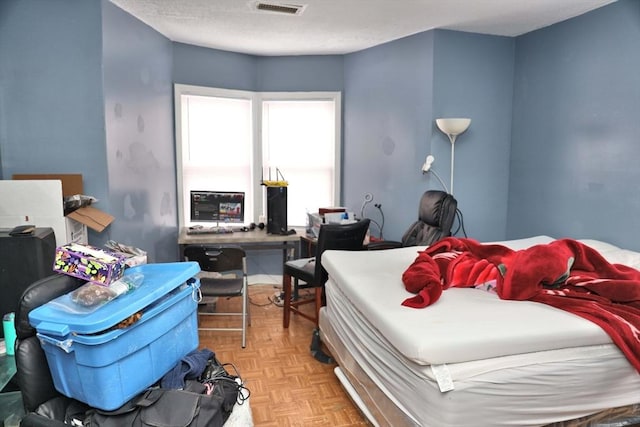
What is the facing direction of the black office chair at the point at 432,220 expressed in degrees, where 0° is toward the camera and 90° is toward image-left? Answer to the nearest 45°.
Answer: approximately 45°

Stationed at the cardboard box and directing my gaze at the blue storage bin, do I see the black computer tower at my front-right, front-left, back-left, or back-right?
back-left

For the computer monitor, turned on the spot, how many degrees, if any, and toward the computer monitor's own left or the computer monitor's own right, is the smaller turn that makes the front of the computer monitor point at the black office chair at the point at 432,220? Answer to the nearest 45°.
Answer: approximately 45° to the computer monitor's own left

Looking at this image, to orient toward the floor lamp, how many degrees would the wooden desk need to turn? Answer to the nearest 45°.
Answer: approximately 45° to its left

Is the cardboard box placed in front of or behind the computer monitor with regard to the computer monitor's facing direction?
in front

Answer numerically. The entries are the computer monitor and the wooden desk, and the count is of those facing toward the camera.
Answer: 2

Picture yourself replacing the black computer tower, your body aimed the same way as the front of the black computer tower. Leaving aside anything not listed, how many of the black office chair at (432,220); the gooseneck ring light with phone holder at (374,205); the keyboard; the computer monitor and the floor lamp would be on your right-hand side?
2

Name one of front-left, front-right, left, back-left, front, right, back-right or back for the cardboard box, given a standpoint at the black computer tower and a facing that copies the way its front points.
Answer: front-right
